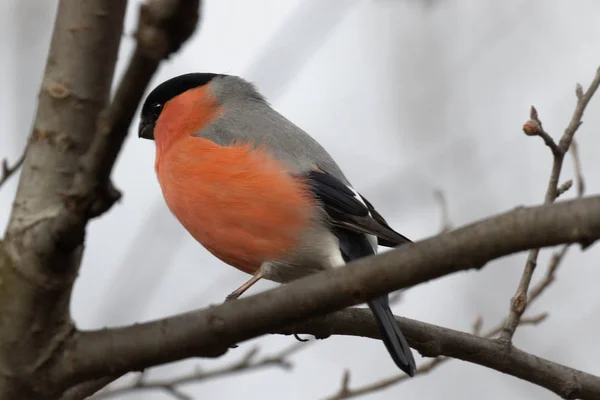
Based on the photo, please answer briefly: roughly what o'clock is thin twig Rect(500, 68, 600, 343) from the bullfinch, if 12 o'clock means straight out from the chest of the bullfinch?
The thin twig is roughly at 7 o'clock from the bullfinch.

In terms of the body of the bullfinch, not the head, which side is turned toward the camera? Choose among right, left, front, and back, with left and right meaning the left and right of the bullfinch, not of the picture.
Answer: left

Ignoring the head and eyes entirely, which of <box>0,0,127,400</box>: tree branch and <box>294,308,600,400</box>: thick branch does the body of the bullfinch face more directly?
the tree branch

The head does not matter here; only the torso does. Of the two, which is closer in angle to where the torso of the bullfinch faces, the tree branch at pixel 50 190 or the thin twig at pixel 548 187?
the tree branch

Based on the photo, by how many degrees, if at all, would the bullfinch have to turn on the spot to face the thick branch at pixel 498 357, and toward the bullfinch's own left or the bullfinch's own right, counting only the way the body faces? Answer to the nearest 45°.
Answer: approximately 135° to the bullfinch's own left
